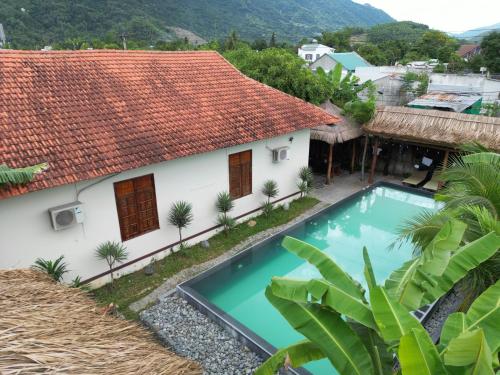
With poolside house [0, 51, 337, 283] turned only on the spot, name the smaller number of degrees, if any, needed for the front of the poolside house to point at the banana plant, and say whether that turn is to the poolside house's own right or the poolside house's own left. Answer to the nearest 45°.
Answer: approximately 45° to the poolside house's own right

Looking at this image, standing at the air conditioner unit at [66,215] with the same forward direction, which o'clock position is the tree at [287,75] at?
The tree is roughly at 8 o'clock from the air conditioner unit.

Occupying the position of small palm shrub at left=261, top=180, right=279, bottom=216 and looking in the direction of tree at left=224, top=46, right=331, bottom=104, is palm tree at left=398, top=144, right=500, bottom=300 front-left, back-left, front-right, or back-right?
back-right

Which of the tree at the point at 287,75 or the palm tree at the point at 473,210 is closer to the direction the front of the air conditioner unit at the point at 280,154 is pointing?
the palm tree

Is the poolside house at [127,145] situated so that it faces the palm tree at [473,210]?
yes

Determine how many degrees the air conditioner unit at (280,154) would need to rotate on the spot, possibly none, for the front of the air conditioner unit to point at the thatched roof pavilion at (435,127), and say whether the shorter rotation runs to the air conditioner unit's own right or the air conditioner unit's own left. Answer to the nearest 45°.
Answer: approximately 45° to the air conditioner unit's own left

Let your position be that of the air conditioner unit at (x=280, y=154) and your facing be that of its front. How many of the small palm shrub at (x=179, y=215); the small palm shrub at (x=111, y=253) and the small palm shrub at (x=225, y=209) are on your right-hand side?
3

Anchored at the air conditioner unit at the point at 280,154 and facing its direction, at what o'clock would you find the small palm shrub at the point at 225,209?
The small palm shrub is roughly at 3 o'clock from the air conditioner unit.

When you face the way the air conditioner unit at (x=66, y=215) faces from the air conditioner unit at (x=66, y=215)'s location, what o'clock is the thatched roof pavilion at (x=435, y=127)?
The thatched roof pavilion is roughly at 9 o'clock from the air conditioner unit.

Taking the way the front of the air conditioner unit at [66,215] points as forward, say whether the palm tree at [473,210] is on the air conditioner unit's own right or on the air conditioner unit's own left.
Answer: on the air conditioner unit's own left
